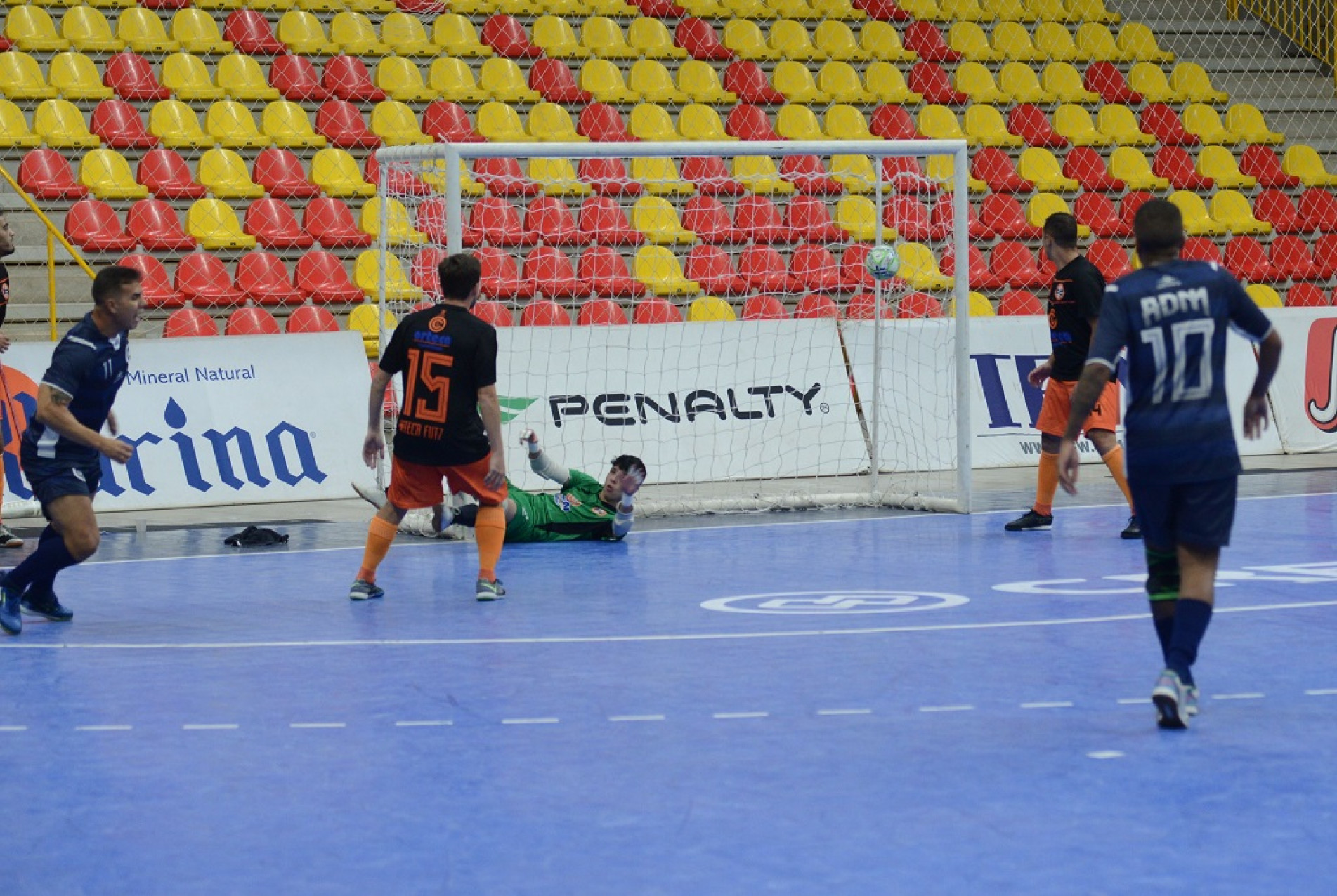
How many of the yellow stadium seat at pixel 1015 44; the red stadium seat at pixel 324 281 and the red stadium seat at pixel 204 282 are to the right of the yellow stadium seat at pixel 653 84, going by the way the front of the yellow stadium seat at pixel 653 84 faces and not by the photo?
2

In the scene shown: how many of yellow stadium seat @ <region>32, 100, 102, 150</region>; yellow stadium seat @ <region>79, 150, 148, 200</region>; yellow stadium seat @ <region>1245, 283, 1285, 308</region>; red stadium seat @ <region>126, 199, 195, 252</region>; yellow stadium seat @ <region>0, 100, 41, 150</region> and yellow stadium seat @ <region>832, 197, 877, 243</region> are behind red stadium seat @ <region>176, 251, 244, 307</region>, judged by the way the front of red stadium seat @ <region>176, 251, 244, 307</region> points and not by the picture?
4

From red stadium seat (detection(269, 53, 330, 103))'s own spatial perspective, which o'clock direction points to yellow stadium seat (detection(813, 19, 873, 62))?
The yellow stadium seat is roughly at 10 o'clock from the red stadium seat.

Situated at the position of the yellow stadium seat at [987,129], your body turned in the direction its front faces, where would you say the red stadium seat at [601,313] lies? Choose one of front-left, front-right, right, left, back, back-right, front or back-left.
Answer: right

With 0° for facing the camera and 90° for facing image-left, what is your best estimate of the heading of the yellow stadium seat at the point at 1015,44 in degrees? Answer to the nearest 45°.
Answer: approximately 315°

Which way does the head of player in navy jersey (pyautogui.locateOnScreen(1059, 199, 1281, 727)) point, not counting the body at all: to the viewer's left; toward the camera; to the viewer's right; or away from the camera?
away from the camera

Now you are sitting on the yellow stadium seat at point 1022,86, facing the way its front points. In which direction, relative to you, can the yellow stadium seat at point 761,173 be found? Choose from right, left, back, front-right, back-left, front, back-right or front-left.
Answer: right

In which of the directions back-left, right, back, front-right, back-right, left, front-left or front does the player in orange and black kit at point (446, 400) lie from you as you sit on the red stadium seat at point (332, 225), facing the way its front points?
front-right

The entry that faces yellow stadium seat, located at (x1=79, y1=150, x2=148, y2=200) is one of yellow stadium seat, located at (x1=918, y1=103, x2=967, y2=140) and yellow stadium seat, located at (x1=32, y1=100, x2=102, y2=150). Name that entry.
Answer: yellow stadium seat, located at (x1=32, y1=100, x2=102, y2=150)

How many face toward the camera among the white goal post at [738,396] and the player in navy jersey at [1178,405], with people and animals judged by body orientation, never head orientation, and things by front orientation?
1

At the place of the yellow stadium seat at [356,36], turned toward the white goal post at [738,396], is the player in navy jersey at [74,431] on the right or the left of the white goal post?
right

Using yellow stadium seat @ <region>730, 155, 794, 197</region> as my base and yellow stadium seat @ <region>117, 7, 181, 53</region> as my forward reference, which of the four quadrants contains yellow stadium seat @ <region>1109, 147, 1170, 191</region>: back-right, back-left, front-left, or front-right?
back-right

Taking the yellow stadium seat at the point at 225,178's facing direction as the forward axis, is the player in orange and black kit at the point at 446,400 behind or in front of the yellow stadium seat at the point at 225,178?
in front

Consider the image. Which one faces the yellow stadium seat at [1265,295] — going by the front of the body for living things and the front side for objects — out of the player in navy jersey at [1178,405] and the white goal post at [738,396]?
the player in navy jersey

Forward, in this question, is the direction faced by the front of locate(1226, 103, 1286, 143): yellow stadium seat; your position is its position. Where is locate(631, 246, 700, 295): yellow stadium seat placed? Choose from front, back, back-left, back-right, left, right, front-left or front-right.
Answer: right
